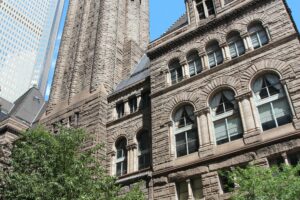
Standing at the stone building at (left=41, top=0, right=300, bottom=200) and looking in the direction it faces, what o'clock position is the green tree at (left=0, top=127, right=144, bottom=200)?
The green tree is roughly at 1 o'clock from the stone building.

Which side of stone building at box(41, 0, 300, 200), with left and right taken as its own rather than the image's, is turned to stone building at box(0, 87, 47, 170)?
right

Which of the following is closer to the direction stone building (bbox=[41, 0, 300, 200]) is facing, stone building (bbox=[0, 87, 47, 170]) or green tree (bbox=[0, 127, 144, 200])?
the green tree

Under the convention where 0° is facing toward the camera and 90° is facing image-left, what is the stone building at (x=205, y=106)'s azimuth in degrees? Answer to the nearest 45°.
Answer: approximately 45°
